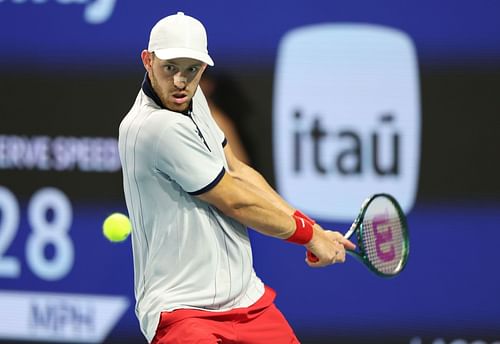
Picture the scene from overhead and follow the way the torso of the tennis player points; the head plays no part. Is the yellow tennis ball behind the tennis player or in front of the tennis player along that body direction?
behind
